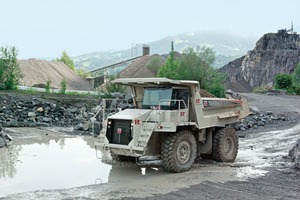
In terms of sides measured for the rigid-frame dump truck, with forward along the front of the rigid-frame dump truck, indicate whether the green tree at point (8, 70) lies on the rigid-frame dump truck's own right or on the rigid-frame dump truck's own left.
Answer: on the rigid-frame dump truck's own right

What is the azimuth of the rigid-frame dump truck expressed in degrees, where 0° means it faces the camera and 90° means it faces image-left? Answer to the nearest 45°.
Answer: approximately 45°

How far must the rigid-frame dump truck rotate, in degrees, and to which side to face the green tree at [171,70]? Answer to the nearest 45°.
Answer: approximately 135° to its right

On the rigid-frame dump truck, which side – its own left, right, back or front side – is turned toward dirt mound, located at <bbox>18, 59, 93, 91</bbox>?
right

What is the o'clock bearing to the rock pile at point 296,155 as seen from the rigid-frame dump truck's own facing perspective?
The rock pile is roughly at 7 o'clock from the rigid-frame dump truck.

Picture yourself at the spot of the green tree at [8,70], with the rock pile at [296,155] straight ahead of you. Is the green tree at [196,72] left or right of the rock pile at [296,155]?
left

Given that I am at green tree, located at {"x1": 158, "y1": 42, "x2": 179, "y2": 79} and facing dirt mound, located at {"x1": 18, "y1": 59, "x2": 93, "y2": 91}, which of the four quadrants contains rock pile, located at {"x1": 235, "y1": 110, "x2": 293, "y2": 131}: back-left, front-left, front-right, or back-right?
back-left

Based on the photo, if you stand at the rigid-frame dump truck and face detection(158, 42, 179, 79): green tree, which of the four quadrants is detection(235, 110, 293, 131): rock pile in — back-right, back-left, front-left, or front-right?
front-right
